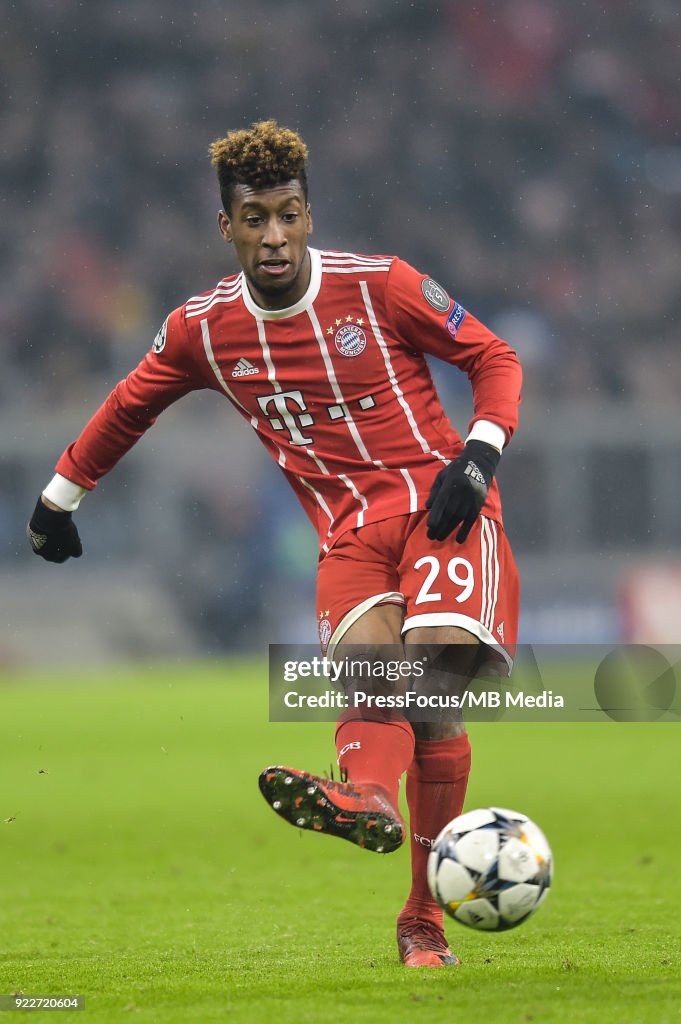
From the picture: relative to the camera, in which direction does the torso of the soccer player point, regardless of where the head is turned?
toward the camera
